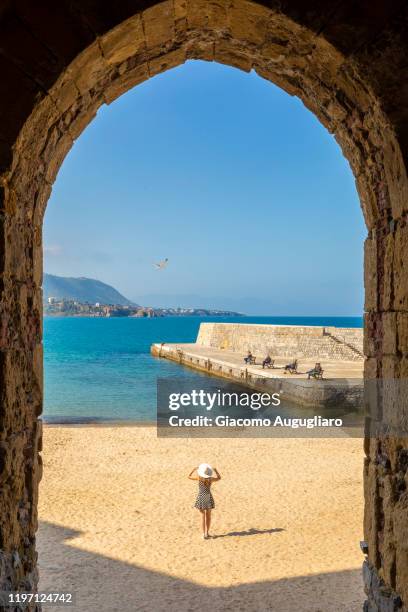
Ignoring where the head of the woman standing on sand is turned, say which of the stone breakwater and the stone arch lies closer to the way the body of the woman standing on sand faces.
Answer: the stone breakwater

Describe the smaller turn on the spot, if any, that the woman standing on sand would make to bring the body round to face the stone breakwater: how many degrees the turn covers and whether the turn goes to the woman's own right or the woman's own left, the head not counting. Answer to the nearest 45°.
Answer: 0° — they already face it

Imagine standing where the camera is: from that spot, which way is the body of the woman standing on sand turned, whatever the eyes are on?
away from the camera

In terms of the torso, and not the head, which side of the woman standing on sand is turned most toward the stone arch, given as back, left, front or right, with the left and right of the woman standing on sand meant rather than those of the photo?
back

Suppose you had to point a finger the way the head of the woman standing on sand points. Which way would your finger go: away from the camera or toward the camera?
away from the camera
